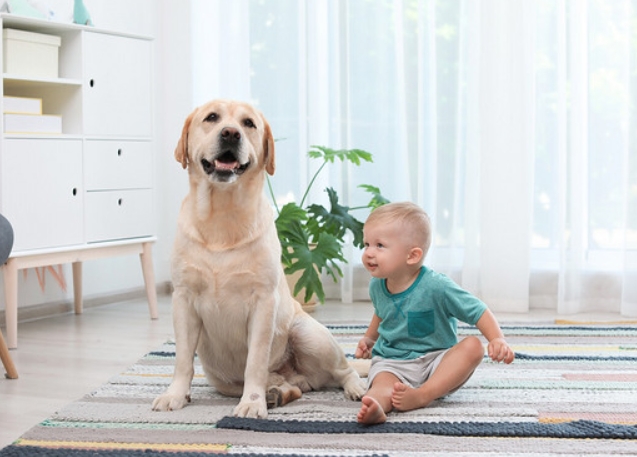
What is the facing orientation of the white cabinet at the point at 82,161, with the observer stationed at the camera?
facing the viewer and to the right of the viewer

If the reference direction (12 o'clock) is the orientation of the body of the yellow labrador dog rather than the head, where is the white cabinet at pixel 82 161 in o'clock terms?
The white cabinet is roughly at 5 o'clock from the yellow labrador dog.

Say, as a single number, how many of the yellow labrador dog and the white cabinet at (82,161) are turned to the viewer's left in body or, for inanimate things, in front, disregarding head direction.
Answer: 0

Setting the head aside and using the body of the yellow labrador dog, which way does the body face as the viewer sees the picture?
toward the camera

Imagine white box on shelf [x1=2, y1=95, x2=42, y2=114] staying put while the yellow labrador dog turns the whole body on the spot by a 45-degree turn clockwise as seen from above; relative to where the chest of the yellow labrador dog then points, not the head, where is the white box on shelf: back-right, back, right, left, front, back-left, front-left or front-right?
right

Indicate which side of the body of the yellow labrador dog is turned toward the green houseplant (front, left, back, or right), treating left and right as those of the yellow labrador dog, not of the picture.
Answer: back
